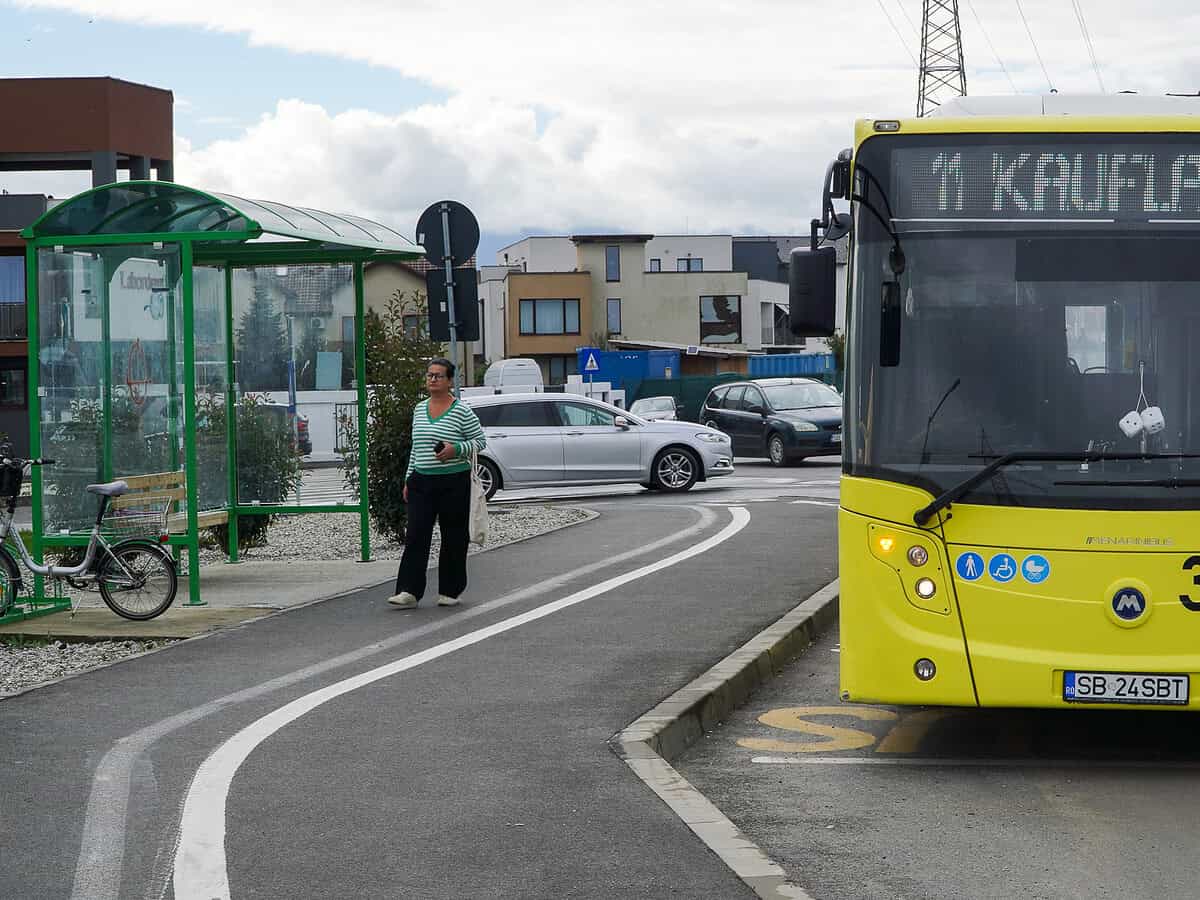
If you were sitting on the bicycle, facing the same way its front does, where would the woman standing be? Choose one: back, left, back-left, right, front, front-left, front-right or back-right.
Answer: back

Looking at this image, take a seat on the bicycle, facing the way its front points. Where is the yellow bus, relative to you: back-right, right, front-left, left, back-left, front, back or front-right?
back-left

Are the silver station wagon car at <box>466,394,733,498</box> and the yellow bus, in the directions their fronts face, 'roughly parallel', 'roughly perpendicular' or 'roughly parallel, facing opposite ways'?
roughly perpendicular

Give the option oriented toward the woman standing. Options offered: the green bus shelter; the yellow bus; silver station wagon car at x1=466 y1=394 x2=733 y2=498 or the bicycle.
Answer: the green bus shelter

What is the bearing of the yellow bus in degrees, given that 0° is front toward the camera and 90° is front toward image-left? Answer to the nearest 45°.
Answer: approximately 0°

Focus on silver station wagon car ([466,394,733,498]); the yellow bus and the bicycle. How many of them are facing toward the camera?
1

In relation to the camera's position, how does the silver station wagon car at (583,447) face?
facing to the right of the viewer

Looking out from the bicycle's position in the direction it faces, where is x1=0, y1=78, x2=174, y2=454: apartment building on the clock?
The apartment building is roughly at 3 o'clock from the bicycle.

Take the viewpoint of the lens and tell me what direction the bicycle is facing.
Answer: facing to the left of the viewer

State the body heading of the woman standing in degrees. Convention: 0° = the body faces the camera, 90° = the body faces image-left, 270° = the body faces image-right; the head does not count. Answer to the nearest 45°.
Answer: approximately 45°
